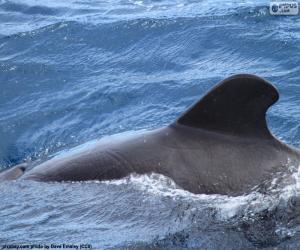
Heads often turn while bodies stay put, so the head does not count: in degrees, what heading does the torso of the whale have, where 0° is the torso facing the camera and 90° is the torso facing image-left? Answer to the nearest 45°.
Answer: approximately 90°
